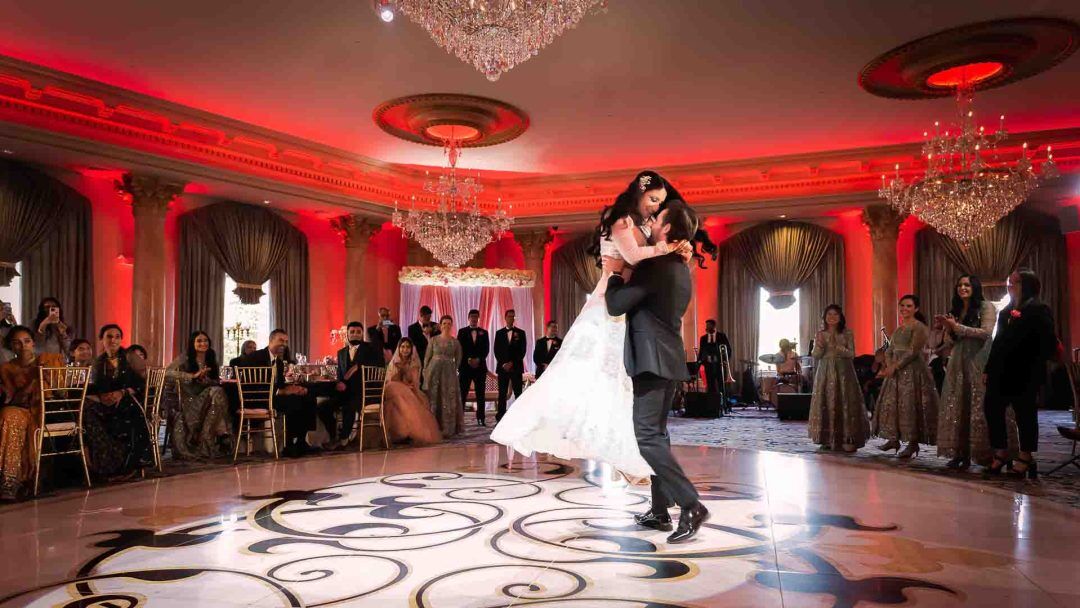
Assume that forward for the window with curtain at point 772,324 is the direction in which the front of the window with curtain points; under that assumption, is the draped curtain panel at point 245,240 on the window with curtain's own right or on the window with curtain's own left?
on the window with curtain's own right

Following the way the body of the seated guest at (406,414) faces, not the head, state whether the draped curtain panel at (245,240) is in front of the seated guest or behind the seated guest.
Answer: behind

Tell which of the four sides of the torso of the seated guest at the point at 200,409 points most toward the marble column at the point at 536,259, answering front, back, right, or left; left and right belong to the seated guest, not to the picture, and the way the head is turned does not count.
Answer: left

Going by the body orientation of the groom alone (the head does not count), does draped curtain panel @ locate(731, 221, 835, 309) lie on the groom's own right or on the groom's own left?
on the groom's own right

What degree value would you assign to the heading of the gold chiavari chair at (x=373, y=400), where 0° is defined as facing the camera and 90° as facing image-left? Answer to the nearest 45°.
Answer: approximately 180°

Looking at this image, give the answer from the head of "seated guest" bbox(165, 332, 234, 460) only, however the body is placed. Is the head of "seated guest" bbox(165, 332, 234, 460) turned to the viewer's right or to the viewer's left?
to the viewer's right

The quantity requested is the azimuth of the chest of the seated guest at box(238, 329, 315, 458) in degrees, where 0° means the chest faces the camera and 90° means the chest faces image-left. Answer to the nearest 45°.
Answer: approximately 315°

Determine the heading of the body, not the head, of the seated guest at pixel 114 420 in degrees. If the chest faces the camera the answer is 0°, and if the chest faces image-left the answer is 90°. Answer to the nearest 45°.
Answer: approximately 315°

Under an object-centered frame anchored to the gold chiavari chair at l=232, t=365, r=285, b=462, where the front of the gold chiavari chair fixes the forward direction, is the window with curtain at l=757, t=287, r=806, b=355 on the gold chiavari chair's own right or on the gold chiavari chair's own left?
on the gold chiavari chair's own right

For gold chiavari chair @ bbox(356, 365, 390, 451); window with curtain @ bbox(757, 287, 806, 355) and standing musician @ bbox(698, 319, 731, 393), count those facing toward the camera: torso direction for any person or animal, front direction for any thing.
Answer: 2

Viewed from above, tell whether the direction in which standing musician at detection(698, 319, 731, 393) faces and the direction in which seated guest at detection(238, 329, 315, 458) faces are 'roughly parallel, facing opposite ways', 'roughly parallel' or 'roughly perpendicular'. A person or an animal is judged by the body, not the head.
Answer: roughly perpendicular

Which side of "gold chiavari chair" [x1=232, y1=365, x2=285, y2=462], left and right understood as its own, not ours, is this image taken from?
back
